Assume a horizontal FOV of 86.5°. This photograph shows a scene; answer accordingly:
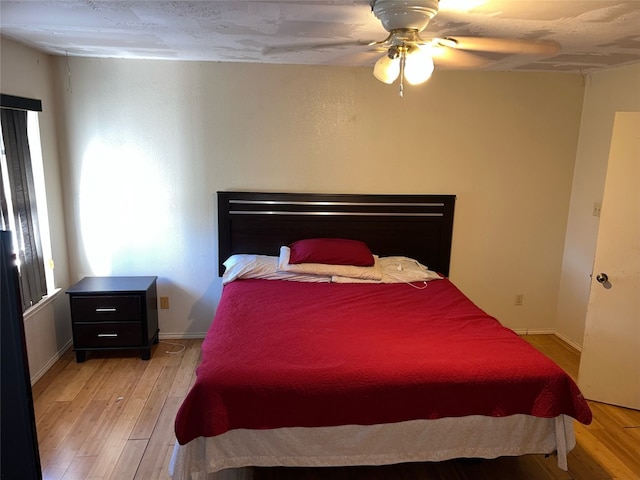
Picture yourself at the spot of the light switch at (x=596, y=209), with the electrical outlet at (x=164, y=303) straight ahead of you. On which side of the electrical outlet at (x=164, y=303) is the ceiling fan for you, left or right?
left

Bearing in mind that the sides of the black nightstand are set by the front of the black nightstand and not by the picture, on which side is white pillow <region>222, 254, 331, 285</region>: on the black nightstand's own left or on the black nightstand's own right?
on the black nightstand's own left

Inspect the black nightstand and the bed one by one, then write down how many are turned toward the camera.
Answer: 2

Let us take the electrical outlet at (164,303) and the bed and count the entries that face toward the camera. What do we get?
2

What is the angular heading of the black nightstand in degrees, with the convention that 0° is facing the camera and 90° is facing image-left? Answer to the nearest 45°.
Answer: approximately 0°
